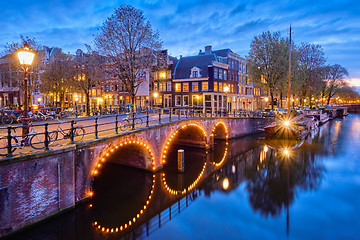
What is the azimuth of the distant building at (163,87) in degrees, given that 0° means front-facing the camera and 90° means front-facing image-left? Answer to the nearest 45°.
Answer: approximately 0°

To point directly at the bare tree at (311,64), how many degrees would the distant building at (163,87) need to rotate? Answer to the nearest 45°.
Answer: approximately 90° to its left
